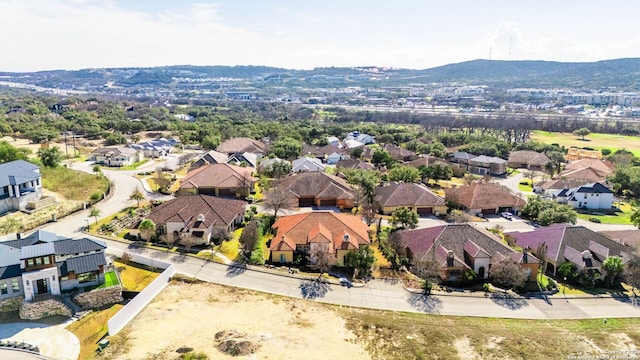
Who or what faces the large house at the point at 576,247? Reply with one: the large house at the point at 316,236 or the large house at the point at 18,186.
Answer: the large house at the point at 18,186

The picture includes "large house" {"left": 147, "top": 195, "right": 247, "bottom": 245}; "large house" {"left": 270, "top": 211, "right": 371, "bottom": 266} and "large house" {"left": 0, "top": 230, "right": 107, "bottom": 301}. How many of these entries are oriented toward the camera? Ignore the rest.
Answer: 3

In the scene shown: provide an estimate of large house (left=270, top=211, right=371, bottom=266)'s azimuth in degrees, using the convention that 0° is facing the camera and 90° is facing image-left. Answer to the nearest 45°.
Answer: approximately 0°

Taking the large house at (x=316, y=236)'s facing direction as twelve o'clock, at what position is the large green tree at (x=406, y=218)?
The large green tree is roughly at 8 o'clock from the large house.

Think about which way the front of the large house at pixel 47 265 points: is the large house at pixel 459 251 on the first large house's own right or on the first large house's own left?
on the first large house's own left

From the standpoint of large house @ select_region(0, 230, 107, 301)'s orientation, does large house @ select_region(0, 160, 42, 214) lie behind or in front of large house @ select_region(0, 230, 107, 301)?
behind

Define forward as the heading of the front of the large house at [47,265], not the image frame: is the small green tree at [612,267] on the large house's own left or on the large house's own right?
on the large house's own left

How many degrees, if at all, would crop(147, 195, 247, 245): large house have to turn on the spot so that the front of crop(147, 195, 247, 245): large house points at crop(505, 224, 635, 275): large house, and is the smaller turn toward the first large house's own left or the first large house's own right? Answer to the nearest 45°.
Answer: approximately 90° to the first large house's own left

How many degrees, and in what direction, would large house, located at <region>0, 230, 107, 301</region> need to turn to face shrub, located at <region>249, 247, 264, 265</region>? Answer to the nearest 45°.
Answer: approximately 90° to its left

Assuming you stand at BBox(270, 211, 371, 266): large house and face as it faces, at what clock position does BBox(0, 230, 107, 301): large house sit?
BBox(0, 230, 107, 301): large house is roughly at 2 o'clock from BBox(270, 211, 371, 266): large house.

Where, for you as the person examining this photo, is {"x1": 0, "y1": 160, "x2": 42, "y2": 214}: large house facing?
facing the viewer and to the right of the viewer

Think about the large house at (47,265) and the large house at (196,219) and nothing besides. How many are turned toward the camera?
2
